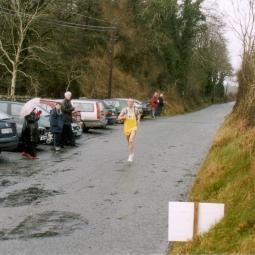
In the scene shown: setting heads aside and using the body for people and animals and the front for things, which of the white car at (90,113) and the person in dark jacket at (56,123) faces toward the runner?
the person in dark jacket

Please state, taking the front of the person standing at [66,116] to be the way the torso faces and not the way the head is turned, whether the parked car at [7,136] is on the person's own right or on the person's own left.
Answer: on the person's own right

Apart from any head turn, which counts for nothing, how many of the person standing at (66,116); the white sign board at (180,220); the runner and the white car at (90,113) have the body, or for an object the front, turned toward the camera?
2

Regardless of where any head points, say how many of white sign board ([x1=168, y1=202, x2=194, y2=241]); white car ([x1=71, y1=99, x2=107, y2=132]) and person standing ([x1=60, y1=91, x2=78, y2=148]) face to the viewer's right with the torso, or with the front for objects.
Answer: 1

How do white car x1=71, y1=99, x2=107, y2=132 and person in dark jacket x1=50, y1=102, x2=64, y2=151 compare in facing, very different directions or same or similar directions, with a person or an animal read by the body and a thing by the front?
very different directions

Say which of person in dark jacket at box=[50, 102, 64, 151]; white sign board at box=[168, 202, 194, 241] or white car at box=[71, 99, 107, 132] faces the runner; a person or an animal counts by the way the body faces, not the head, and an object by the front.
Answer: the person in dark jacket

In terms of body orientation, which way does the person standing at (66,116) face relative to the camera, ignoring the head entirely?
to the viewer's right

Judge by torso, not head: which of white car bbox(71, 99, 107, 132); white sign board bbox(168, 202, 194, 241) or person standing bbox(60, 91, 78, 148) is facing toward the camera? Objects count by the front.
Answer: the white sign board

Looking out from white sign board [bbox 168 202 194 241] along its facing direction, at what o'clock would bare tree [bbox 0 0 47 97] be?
The bare tree is roughly at 5 o'clock from the white sign board.

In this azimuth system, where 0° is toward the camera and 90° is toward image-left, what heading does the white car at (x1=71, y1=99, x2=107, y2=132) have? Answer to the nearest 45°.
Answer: approximately 135°

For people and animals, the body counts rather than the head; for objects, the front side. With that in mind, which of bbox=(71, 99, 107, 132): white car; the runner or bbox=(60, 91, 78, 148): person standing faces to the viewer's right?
the person standing

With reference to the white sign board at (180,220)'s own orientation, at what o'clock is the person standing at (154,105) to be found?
The person standing is roughly at 6 o'clock from the white sign board.

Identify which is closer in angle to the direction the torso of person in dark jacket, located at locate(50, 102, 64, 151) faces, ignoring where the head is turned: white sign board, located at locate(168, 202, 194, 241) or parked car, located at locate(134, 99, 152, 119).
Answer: the white sign board

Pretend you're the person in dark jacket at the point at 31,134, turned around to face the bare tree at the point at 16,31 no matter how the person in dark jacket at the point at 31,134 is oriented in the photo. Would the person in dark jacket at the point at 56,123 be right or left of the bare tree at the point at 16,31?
right

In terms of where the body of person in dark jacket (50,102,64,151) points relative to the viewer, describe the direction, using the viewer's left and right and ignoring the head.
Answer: facing the viewer and to the right of the viewer
